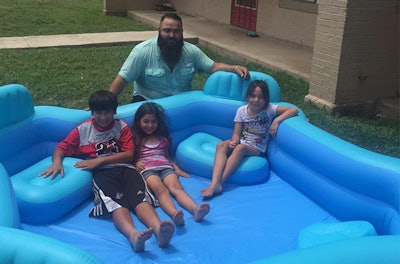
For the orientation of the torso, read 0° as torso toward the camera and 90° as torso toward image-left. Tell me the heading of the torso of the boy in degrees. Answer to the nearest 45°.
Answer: approximately 0°

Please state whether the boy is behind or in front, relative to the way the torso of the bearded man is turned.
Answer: in front

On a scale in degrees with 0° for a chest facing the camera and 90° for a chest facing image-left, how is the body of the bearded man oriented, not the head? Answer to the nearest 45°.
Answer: approximately 0°

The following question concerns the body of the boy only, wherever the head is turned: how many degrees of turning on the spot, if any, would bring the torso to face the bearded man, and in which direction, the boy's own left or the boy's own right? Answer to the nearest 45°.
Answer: approximately 135° to the boy's own left

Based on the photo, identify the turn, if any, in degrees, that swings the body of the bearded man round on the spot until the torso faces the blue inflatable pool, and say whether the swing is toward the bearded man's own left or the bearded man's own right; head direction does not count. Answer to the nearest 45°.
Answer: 0° — they already face it
